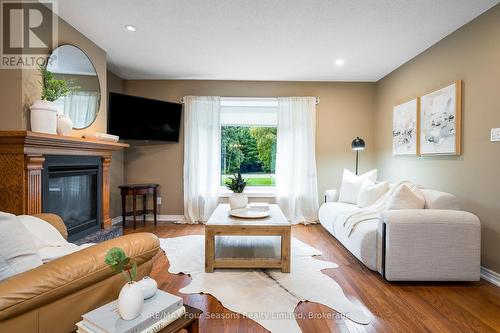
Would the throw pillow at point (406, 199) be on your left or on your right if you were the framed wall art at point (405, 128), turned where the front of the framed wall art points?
on your left

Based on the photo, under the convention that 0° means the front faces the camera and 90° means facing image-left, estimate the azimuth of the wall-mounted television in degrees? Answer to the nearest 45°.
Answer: approximately 315°

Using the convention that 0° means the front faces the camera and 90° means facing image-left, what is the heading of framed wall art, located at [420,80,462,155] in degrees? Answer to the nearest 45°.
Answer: approximately 45°

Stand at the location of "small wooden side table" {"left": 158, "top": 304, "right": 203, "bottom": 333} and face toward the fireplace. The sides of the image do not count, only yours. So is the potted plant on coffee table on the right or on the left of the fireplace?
right

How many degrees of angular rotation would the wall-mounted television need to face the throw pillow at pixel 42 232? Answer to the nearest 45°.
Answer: approximately 45° to its right

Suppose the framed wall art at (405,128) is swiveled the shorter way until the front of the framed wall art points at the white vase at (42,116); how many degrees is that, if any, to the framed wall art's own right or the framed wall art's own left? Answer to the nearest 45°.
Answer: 0° — it already faces it

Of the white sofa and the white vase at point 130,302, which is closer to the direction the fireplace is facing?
the white sofa

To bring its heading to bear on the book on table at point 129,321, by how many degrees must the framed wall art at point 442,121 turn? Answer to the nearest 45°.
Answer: approximately 45° to its left

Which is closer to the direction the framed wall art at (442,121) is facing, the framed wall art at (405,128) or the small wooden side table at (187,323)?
the small wooden side table
